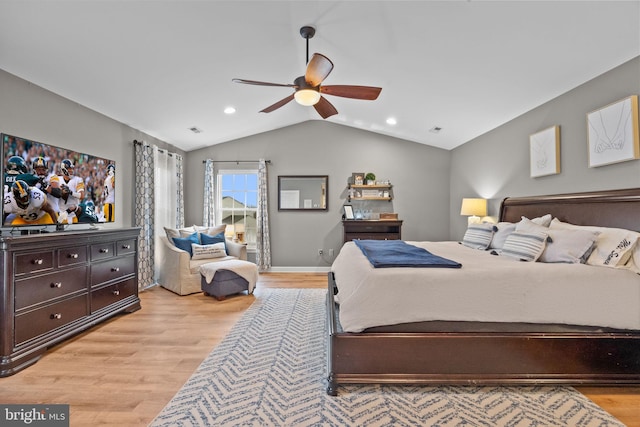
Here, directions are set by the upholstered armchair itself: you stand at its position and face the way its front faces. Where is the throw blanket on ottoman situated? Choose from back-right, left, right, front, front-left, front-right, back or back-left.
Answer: front

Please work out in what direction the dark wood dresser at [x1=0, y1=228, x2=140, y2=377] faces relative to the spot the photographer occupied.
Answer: facing the viewer and to the right of the viewer

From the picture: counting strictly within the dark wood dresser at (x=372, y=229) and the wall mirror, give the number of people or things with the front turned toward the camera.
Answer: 2

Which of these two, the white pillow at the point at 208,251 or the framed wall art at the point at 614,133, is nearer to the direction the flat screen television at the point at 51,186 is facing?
the framed wall art

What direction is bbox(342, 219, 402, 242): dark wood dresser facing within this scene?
toward the camera

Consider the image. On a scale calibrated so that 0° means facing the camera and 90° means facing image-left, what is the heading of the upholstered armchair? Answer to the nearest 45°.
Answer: approximately 315°

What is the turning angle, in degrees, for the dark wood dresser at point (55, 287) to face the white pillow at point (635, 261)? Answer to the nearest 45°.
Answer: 0° — it already faces it

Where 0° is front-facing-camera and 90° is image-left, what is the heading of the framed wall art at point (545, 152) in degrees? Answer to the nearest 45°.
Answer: approximately 45°

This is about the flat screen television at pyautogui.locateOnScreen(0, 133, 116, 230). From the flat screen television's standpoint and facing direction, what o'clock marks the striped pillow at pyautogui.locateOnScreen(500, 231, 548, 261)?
The striped pillow is roughly at 12 o'clock from the flat screen television.

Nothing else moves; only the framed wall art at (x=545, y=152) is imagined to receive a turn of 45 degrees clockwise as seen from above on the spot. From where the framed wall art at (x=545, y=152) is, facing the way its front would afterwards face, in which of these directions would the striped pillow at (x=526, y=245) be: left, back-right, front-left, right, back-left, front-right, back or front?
left

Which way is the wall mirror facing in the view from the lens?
facing the viewer

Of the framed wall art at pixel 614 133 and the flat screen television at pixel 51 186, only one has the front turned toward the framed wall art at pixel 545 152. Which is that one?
the flat screen television

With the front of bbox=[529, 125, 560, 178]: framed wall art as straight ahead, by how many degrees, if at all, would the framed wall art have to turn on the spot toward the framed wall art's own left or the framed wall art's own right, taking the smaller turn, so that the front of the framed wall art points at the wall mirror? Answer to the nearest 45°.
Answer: approximately 45° to the framed wall art's own right

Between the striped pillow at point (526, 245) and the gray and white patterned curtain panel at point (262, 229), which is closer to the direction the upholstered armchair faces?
the striped pillow
